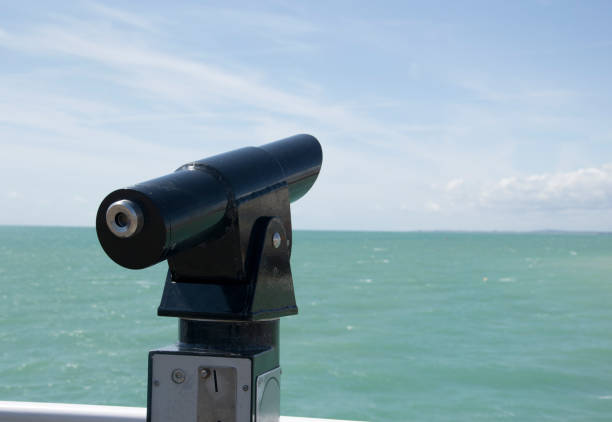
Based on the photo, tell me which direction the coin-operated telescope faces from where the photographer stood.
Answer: facing away from the viewer and to the right of the viewer
